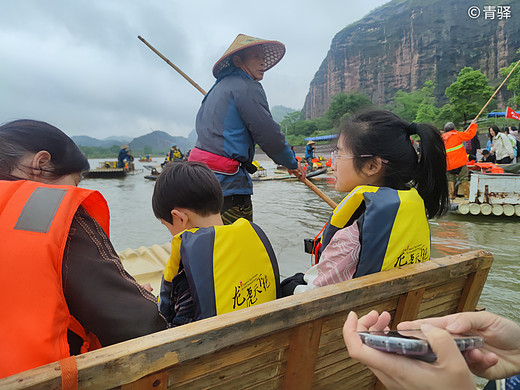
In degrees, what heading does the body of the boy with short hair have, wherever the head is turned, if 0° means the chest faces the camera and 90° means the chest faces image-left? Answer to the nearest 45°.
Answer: approximately 135°

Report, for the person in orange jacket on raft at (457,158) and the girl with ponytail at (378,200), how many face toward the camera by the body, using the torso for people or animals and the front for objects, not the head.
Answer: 0

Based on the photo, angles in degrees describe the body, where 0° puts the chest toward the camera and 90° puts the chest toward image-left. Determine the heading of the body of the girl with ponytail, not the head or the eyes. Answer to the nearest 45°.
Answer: approximately 135°

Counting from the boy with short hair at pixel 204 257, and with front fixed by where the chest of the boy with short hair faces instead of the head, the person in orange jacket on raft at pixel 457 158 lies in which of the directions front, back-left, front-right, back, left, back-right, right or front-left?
right

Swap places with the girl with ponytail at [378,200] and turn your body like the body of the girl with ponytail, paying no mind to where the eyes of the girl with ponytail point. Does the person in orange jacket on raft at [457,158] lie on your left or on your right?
on your right

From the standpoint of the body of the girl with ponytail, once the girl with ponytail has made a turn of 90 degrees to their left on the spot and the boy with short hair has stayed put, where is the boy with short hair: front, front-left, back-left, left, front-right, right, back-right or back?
front

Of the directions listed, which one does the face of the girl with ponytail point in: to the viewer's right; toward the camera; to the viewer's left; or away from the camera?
to the viewer's left

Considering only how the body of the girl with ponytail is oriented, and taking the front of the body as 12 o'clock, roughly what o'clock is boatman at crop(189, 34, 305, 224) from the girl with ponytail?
The boatman is roughly at 12 o'clock from the girl with ponytail.
